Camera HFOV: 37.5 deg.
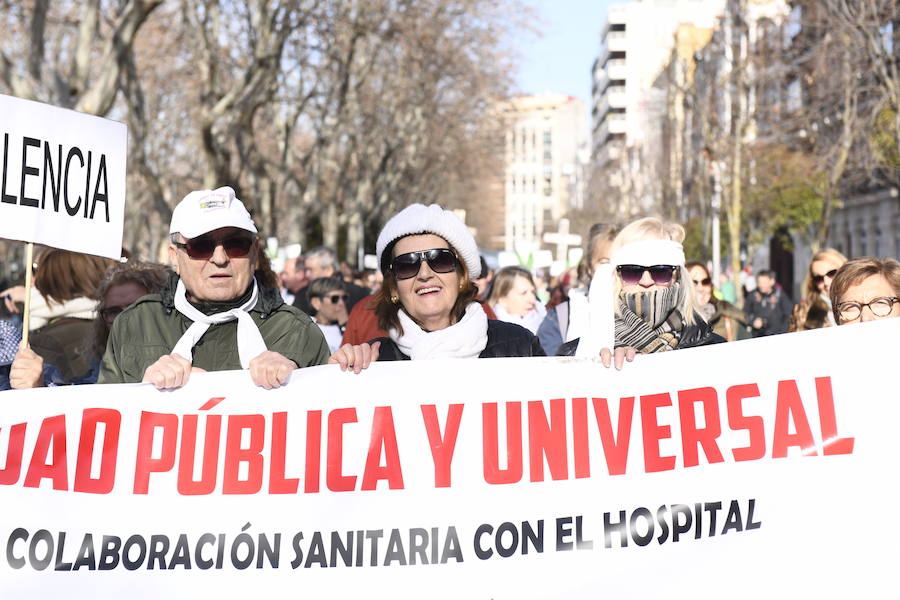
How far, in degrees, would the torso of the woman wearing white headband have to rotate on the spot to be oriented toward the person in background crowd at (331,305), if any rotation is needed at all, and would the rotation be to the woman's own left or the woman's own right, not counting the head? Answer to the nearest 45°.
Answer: approximately 135° to the woman's own right

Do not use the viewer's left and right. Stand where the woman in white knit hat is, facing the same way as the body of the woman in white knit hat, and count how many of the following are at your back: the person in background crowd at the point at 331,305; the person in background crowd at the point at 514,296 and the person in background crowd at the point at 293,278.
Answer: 3

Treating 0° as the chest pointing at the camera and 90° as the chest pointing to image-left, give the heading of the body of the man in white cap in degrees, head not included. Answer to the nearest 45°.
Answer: approximately 0°

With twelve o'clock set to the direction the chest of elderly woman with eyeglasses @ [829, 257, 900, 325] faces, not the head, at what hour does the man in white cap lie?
The man in white cap is roughly at 2 o'clock from the elderly woman with eyeglasses.

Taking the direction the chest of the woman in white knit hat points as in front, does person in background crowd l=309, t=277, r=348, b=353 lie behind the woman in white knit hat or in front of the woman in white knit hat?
behind

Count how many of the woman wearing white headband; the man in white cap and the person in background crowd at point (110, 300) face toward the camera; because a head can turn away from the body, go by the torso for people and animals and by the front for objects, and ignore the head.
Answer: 3
